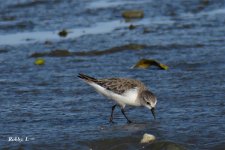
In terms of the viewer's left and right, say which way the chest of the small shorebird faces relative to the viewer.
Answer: facing to the right of the viewer

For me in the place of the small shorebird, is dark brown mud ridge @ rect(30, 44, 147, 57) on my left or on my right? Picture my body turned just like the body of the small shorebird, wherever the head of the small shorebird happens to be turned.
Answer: on my left

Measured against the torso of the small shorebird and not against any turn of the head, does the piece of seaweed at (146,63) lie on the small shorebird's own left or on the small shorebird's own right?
on the small shorebird's own left

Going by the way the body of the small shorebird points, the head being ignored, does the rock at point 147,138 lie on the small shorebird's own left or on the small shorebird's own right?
on the small shorebird's own right

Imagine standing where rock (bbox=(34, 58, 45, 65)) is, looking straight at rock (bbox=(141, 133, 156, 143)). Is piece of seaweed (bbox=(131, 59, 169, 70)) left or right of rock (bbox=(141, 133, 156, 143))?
left

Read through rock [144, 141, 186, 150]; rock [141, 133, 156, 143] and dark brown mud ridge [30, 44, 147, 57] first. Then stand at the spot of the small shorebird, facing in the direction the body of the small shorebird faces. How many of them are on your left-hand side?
1

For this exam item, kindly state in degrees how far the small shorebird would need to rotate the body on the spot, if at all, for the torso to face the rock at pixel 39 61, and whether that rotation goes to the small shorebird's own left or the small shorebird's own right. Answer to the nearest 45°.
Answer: approximately 135° to the small shorebird's own left
